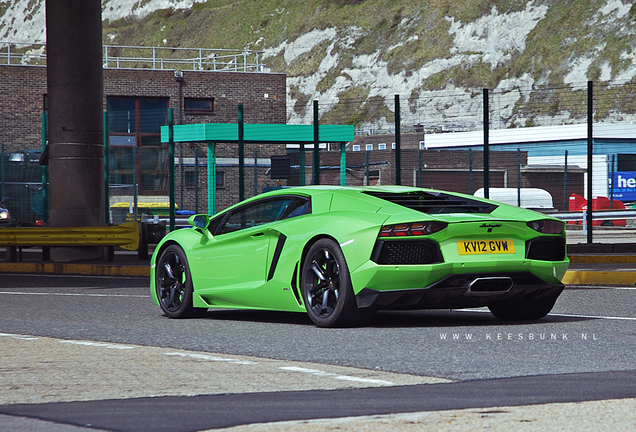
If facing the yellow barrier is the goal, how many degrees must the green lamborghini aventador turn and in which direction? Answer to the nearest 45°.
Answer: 0° — it already faces it

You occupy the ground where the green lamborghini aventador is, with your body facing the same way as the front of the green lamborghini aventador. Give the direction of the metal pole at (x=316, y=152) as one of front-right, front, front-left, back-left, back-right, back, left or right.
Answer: front-right

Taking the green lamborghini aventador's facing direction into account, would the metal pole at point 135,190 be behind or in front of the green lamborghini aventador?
in front

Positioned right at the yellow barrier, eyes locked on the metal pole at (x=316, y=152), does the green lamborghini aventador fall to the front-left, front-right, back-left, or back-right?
front-right

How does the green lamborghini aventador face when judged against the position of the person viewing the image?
facing away from the viewer and to the left of the viewer

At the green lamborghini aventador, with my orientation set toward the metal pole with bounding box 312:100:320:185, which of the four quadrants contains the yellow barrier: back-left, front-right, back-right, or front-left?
front-left
